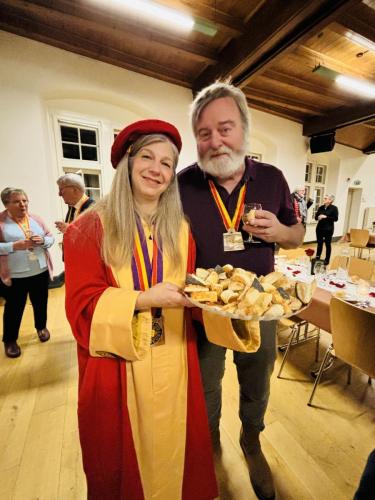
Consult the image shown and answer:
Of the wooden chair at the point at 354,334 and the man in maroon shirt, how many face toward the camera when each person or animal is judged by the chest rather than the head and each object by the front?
1

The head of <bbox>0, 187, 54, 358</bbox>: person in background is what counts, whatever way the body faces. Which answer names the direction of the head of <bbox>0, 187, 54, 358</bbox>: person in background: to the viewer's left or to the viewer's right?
to the viewer's right

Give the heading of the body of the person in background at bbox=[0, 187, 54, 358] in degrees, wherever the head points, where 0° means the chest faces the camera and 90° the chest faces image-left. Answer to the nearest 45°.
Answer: approximately 315°

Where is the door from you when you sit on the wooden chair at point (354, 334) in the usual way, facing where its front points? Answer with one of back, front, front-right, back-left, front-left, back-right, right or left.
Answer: front-left

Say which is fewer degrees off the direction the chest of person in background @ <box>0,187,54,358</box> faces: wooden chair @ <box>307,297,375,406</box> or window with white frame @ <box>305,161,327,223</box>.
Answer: the wooden chair

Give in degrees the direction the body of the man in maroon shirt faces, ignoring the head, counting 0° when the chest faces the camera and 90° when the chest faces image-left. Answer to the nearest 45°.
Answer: approximately 0°
